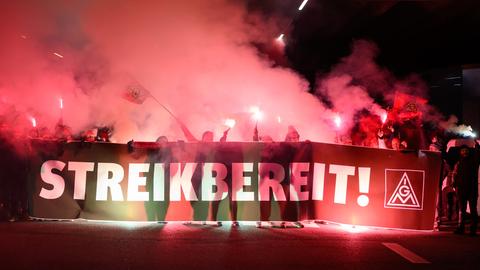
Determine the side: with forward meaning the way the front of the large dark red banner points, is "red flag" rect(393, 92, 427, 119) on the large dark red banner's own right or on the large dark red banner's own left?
on the large dark red banner's own left

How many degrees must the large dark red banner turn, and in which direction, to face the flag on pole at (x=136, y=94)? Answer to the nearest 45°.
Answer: approximately 135° to its right

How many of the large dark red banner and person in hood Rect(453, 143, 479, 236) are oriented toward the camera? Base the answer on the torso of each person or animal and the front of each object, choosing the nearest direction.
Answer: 2

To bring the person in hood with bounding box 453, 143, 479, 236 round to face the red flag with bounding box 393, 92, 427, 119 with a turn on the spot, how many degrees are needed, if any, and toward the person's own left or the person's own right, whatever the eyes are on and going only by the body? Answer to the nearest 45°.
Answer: approximately 135° to the person's own right

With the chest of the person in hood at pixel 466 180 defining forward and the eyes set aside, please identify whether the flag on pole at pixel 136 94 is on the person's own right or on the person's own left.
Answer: on the person's own right

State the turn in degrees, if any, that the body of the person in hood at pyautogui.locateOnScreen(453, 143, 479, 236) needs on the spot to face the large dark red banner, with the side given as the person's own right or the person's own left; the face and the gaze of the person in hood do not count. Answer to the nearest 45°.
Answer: approximately 90° to the person's own right

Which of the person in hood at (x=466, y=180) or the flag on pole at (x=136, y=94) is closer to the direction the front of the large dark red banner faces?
the person in hood

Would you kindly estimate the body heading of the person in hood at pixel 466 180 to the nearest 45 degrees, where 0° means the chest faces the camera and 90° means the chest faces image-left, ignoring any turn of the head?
approximately 0°

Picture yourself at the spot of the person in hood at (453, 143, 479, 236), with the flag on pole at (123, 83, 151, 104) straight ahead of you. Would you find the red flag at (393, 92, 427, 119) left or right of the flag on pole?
right
